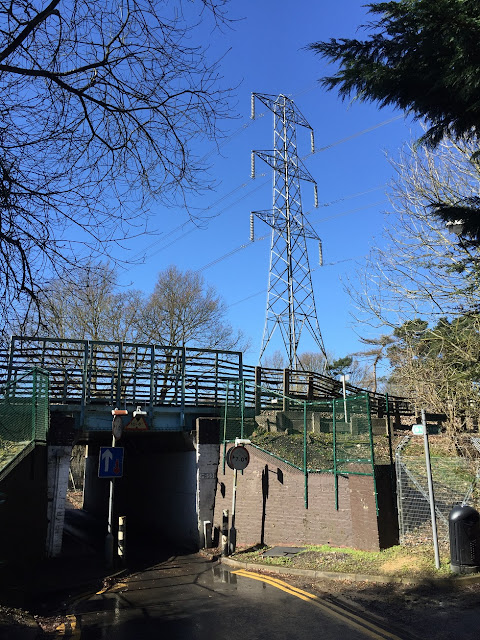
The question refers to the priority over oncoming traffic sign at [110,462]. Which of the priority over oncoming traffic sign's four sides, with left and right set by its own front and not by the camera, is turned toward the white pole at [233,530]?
left

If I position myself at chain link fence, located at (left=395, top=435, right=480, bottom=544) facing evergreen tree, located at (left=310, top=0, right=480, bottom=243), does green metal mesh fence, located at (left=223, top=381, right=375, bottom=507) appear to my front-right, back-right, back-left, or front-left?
back-right

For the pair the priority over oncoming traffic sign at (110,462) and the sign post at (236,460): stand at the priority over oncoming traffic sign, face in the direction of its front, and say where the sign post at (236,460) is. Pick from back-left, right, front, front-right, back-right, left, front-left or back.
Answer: left

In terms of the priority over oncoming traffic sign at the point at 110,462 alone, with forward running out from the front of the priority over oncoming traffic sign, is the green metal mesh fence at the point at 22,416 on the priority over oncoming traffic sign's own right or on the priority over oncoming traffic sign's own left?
on the priority over oncoming traffic sign's own right

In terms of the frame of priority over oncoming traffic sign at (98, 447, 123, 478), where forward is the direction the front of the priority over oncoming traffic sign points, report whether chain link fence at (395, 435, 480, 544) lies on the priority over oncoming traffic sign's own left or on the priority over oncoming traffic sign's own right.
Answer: on the priority over oncoming traffic sign's own left

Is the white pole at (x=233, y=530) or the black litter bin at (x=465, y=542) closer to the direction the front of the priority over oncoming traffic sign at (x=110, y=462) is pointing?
the black litter bin

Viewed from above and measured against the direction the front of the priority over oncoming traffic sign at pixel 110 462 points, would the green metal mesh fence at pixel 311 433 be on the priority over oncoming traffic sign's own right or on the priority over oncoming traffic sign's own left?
on the priority over oncoming traffic sign's own left

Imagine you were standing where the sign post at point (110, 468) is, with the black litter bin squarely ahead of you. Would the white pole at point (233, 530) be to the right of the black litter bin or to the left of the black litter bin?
left

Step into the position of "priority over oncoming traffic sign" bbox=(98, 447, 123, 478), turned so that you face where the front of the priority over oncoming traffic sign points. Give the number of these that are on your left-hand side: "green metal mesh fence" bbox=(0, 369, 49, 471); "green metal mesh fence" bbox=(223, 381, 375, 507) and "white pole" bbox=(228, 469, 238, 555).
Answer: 2

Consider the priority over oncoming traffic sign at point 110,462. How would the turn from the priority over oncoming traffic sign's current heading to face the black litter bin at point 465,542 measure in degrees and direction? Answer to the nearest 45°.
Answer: approximately 45° to its left

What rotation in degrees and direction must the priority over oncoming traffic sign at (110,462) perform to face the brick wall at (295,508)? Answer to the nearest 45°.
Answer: approximately 90° to its left

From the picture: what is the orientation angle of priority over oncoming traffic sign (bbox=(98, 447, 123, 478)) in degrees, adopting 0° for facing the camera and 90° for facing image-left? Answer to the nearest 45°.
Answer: approximately 0°
